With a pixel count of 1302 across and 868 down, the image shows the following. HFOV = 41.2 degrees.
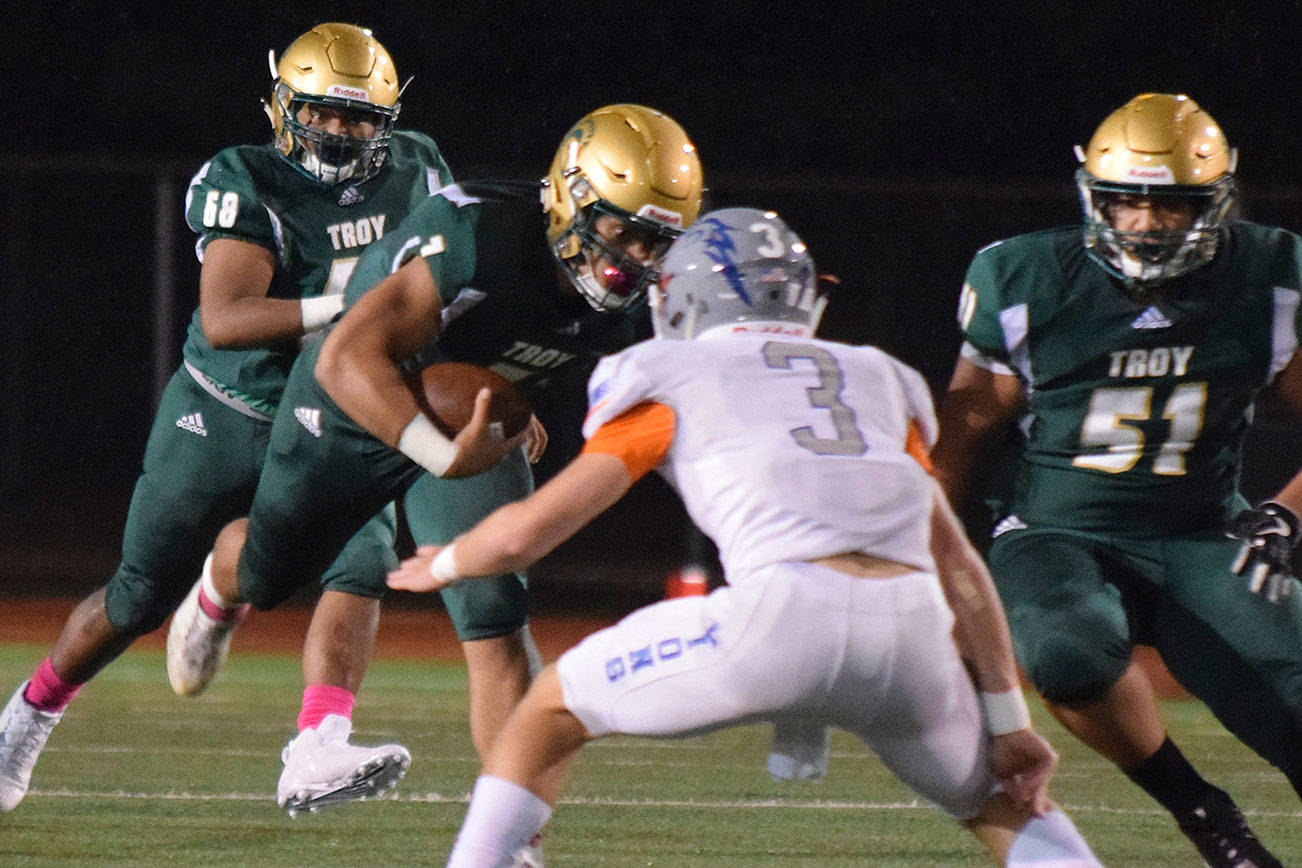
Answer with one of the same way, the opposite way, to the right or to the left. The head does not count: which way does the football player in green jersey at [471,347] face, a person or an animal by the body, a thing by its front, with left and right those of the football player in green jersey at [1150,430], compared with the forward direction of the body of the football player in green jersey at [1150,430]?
to the left

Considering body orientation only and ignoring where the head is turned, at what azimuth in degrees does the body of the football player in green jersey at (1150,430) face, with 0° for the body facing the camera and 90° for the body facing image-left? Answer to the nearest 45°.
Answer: approximately 0°

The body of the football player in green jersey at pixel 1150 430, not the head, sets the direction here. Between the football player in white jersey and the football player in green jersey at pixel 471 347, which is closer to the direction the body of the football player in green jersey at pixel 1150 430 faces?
the football player in white jersey

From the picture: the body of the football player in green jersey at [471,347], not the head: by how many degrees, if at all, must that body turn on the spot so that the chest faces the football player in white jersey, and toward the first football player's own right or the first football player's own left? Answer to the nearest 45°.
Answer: approximately 45° to the first football player's own right

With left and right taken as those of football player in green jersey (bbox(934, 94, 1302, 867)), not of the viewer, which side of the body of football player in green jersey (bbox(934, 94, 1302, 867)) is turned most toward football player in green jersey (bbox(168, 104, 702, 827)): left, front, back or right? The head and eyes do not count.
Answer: right
